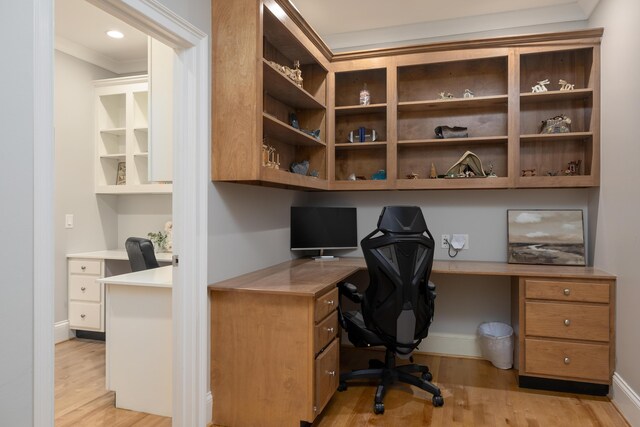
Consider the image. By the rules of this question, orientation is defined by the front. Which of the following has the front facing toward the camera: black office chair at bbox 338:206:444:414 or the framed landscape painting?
the framed landscape painting

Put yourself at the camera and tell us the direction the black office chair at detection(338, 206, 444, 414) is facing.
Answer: facing away from the viewer and to the left of the viewer

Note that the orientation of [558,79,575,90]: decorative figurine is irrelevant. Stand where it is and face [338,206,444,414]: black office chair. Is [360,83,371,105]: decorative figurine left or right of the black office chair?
right

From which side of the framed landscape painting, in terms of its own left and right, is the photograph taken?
front

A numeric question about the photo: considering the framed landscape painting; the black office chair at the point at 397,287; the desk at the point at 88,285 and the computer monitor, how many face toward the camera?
3

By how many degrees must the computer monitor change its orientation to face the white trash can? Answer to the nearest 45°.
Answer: approximately 90° to its left

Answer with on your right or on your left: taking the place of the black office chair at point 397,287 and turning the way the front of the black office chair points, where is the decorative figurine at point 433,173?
on your right

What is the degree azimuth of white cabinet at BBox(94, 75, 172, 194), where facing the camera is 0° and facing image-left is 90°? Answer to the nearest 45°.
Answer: approximately 315°

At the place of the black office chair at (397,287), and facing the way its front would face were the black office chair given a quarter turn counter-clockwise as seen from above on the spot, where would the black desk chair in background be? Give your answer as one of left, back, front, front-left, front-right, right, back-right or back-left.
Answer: front-right

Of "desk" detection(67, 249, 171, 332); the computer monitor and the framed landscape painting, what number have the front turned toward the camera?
3

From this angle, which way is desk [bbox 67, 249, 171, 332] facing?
toward the camera

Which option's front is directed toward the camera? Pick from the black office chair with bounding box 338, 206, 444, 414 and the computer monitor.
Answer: the computer monitor

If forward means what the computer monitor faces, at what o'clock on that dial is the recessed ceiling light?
The recessed ceiling light is roughly at 3 o'clock from the computer monitor.

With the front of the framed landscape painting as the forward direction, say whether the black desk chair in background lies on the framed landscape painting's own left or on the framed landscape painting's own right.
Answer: on the framed landscape painting's own right

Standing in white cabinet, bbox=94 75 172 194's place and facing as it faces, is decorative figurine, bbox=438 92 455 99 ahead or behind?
ahead
